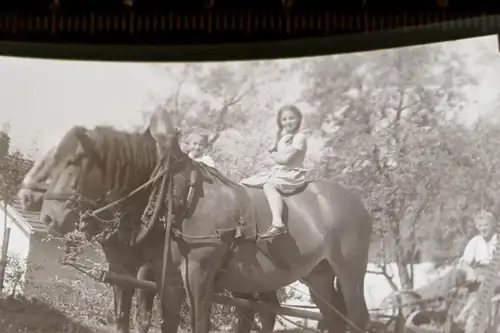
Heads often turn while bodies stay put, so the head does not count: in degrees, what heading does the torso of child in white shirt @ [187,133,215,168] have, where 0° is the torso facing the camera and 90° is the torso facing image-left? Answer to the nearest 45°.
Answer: approximately 45°
